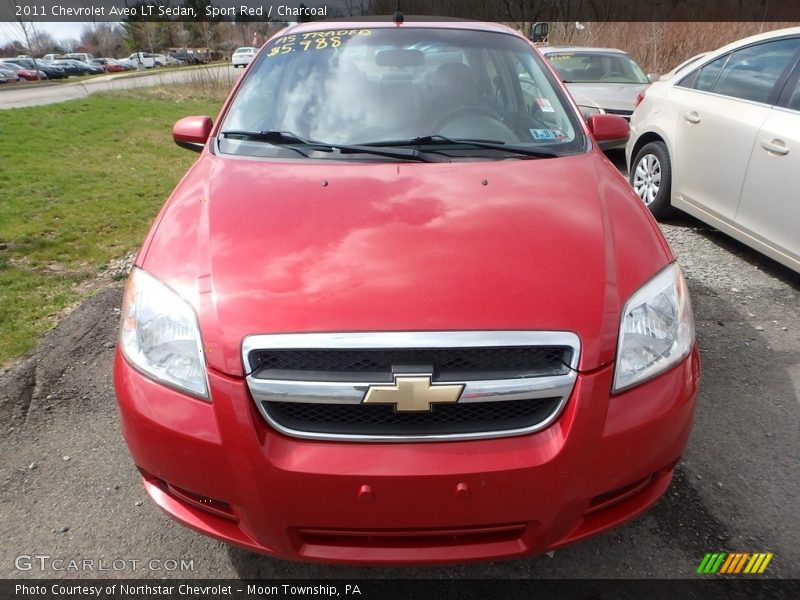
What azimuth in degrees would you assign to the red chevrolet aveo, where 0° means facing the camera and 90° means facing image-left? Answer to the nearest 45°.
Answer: approximately 0°

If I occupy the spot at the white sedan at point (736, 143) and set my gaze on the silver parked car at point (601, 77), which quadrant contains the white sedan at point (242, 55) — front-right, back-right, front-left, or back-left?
front-left

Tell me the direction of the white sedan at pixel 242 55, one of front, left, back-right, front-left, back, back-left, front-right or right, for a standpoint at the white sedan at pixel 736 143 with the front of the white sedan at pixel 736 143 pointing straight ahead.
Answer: back

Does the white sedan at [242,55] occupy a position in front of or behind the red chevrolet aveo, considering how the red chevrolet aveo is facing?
behind

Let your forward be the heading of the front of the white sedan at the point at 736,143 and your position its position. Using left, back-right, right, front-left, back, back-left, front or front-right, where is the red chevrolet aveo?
front-right

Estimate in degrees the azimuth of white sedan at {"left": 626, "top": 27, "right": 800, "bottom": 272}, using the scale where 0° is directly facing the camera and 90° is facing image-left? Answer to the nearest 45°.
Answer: approximately 315°

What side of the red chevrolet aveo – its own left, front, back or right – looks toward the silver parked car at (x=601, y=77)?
back

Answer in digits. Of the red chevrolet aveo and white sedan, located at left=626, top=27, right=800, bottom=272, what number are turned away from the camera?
0

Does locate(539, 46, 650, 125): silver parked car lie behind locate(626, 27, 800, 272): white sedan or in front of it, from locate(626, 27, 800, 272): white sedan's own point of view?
behind

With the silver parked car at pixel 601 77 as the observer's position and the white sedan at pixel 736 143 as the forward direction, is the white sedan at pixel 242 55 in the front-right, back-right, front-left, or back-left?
back-right
